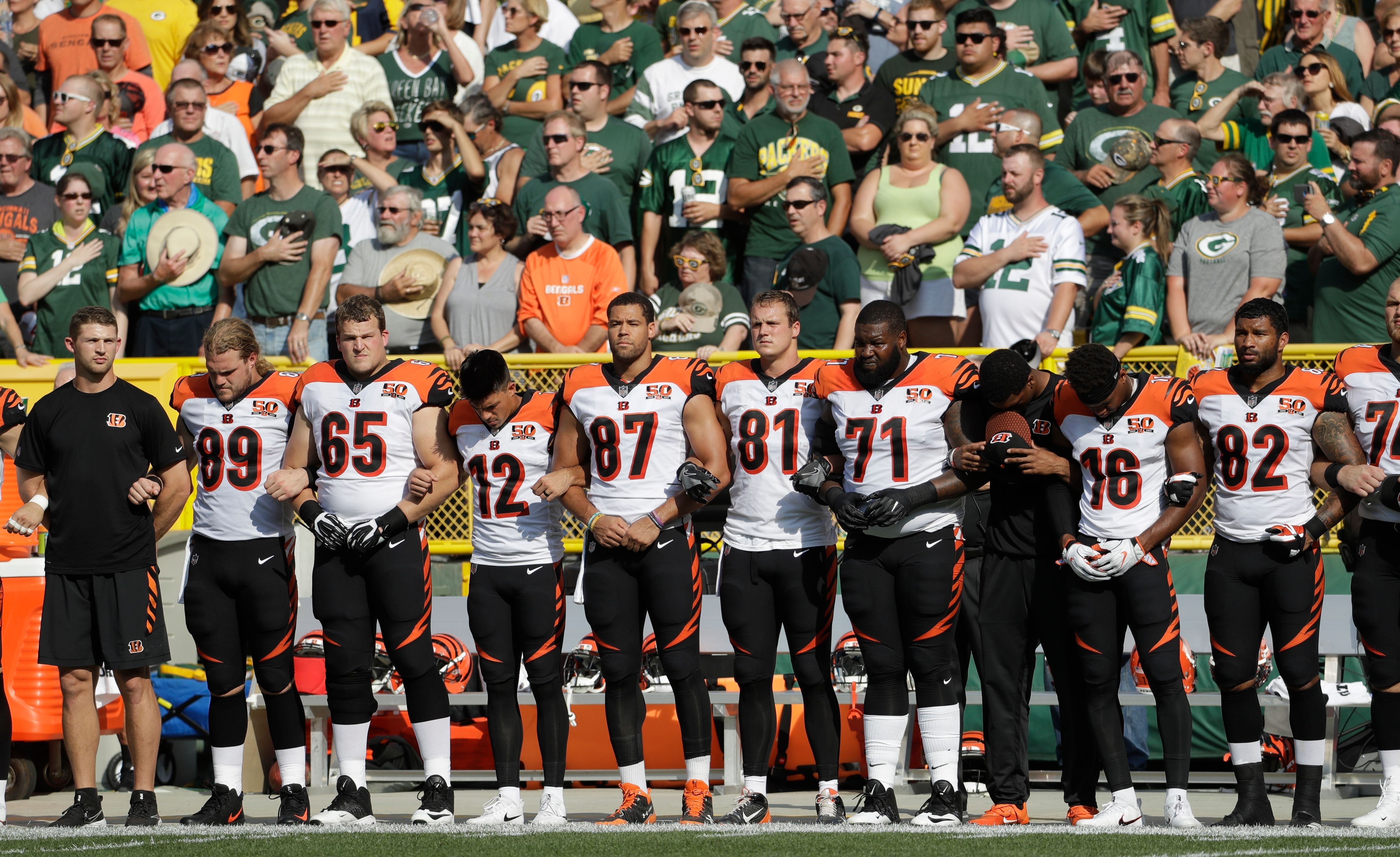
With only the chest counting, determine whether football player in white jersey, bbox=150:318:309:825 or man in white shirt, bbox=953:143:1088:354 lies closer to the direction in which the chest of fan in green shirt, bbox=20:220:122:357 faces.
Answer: the football player in white jersey

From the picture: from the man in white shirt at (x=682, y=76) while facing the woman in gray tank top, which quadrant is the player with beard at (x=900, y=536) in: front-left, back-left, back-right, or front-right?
front-left

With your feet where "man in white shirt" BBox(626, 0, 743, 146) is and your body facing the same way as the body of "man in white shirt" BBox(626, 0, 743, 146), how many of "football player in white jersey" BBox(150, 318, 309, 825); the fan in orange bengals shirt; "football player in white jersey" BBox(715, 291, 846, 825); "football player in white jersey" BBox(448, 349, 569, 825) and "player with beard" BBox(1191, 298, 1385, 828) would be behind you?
0

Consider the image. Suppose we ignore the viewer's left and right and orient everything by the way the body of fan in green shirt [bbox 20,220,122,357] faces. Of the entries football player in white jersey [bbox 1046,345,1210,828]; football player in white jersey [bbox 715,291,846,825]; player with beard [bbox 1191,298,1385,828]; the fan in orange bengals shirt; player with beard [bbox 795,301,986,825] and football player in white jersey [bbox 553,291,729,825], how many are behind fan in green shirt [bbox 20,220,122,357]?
0

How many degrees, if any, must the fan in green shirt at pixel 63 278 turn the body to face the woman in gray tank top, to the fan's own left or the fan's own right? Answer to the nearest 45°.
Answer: approximately 45° to the fan's own left

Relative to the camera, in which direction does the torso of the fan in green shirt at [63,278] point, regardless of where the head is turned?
toward the camera

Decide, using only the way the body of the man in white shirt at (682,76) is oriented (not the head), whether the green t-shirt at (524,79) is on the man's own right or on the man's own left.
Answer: on the man's own right

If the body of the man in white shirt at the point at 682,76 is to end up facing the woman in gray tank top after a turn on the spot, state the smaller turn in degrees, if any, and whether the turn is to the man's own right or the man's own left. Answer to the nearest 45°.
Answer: approximately 45° to the man's own right

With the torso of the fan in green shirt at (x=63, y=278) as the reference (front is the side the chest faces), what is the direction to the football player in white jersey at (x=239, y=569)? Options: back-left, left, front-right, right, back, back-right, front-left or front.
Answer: front

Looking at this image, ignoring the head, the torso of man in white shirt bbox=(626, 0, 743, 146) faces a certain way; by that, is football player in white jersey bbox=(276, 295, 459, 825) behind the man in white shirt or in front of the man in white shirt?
in front

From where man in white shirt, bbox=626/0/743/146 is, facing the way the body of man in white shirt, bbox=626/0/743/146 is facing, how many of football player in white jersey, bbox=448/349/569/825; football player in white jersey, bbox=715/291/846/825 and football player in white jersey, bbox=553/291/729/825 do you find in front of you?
3

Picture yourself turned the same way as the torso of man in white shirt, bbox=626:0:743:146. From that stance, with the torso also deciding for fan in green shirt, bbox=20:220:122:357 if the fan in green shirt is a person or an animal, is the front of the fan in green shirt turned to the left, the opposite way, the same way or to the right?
the same way

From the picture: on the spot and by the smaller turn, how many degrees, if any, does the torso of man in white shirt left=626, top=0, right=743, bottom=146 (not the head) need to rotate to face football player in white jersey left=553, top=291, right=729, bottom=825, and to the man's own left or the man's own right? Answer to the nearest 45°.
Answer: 0° — they already face them

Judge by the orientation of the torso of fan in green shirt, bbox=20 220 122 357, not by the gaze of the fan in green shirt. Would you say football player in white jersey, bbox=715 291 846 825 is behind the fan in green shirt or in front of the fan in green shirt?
in front

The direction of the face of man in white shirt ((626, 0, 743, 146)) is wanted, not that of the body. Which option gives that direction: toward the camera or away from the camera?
toward the camera

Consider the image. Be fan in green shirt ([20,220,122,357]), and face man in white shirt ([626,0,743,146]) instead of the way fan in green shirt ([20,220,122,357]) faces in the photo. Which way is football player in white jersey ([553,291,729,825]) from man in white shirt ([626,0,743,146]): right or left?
right

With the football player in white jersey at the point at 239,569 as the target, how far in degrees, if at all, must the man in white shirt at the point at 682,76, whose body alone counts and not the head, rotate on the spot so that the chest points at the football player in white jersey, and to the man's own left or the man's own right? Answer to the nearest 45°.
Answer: approximately 45° to the man's own right

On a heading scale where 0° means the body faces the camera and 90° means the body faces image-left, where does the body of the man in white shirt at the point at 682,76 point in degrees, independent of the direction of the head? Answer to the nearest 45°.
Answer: approximately 0°

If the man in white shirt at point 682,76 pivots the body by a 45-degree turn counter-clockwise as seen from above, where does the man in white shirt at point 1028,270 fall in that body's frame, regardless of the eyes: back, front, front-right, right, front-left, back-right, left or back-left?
front
